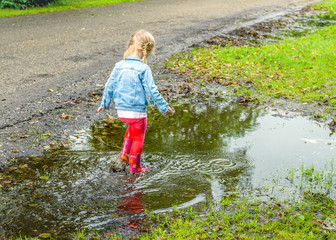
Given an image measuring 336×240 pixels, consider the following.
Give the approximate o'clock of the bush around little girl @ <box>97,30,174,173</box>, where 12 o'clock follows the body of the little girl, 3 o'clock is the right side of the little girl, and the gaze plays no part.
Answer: The bush is roughly at 10 o'clock from the little girl.

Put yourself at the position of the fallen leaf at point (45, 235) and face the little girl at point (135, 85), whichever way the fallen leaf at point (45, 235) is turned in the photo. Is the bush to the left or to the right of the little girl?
left

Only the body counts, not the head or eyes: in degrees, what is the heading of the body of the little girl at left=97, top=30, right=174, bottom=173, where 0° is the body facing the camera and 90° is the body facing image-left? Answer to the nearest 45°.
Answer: approximately 225°

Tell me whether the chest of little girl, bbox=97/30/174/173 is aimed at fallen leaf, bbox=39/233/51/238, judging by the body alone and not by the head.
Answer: no

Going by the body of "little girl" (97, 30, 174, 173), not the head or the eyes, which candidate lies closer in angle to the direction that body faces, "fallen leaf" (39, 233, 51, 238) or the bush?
the bush
